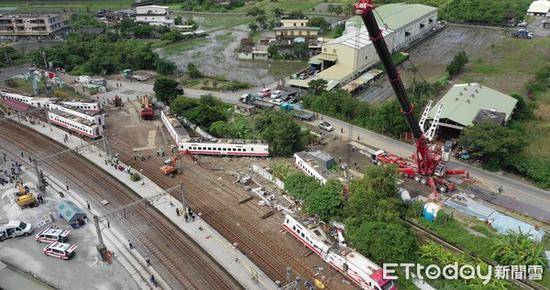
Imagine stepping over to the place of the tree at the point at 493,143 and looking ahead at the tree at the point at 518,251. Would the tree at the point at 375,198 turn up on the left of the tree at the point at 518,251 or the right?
right

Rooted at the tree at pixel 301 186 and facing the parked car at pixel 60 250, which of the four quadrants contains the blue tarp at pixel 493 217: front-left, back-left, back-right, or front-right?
back-left

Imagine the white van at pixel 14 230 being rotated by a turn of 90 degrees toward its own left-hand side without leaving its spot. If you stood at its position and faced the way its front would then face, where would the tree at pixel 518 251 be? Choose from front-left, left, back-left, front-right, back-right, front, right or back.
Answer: back-right

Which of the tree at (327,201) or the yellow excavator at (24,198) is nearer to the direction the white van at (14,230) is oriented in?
the tree

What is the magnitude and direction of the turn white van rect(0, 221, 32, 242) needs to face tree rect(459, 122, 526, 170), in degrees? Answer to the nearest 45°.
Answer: approximately 45° to its right

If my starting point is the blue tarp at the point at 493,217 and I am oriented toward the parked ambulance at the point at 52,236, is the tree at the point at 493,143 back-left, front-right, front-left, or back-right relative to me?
back-right

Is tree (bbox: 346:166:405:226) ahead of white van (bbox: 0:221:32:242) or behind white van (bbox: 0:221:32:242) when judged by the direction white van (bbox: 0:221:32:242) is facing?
ahead

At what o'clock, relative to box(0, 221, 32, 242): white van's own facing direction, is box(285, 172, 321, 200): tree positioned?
The tree is roughly at 1 o'clock from the white van.

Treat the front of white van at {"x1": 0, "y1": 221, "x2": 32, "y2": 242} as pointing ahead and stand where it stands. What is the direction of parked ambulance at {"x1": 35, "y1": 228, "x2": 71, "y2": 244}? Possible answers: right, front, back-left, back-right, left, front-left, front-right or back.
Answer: front-right

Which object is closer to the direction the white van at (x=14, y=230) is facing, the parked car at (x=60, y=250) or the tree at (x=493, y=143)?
the tree

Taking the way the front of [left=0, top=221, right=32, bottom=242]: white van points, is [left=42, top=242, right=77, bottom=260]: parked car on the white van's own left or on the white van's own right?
on the white van's own right

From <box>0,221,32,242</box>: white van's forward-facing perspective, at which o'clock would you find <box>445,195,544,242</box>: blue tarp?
The blue tarp is roughly at 1 o'clock from the white van.

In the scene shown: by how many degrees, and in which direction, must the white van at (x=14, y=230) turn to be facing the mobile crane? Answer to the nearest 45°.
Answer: approximately 45° to its right

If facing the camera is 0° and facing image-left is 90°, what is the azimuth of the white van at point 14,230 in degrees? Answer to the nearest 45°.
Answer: approximately 270°

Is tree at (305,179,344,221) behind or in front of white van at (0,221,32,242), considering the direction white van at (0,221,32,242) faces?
in front

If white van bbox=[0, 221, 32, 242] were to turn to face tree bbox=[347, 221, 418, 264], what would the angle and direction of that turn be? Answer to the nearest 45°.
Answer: approximately 45° to its right

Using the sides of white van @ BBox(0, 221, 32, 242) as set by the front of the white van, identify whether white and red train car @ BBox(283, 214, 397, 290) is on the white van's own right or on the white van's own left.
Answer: on the white van's own right
